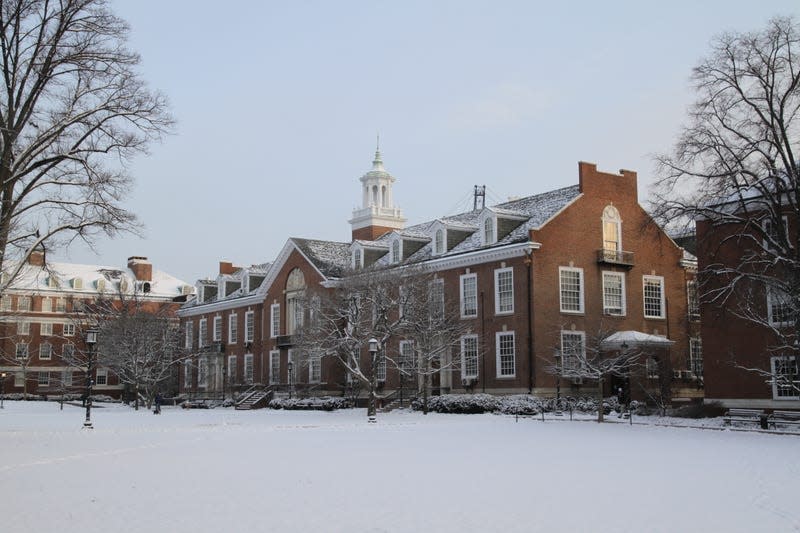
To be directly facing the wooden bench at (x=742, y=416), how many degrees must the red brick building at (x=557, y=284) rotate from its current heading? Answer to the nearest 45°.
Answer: approximately 45° to its left

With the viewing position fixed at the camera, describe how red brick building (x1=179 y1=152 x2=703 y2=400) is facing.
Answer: facing the viewer and to the left of the viewer

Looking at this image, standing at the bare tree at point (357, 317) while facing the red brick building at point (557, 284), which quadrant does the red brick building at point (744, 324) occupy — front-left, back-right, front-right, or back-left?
front-right

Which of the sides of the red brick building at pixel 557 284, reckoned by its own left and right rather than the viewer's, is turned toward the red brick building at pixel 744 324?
left

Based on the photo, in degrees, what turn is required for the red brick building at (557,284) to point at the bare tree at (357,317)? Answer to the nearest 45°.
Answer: approximately 45° to its right

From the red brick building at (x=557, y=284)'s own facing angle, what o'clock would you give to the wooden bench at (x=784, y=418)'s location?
The wooden bench is roughly at 10 o'clock from the red brick building.
